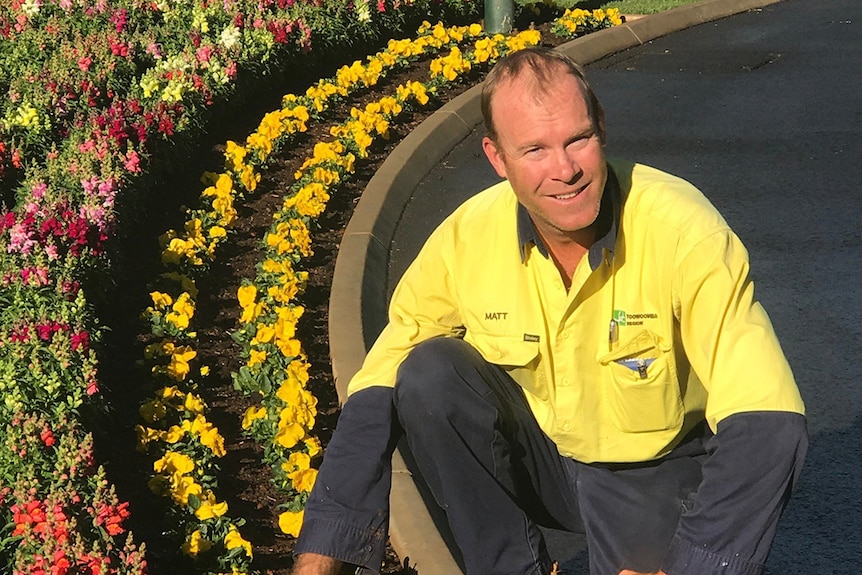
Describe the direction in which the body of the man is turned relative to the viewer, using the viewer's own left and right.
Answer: facing the viewer

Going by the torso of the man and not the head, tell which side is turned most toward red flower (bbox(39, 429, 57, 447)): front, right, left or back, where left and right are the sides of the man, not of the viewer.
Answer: right

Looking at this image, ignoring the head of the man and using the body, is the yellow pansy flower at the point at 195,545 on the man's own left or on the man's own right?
on the man's own right

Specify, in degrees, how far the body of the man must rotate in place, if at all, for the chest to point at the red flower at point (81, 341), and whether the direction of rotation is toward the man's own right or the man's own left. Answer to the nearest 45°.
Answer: approximately 135° to the man's own right

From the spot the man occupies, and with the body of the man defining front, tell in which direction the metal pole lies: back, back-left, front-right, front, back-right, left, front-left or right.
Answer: back

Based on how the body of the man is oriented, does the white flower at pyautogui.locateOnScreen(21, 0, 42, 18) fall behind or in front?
behind

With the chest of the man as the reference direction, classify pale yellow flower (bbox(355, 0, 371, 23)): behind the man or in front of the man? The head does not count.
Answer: behind
